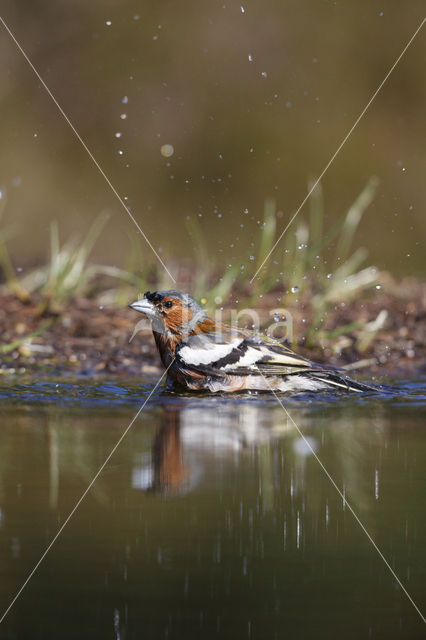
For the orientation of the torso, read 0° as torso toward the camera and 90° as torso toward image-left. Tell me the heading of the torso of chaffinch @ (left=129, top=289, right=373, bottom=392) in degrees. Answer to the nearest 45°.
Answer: approximately 90°
